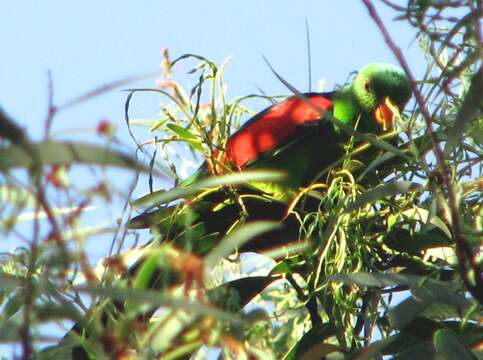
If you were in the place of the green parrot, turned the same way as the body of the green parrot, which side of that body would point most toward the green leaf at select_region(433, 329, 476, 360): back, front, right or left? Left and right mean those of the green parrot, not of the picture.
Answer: right

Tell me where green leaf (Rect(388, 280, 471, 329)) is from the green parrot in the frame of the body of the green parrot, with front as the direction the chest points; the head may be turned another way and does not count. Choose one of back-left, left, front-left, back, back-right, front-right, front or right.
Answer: front

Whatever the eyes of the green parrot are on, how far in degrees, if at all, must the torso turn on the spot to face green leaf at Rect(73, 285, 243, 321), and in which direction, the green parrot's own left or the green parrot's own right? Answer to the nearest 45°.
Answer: approximately 90° to the green parrot's own right

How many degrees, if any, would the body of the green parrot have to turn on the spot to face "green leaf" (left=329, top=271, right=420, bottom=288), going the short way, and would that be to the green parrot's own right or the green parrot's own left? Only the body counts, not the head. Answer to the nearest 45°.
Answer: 0° — it already faces it

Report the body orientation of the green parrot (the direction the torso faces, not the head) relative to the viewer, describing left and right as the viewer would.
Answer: facing to the right of the viewer

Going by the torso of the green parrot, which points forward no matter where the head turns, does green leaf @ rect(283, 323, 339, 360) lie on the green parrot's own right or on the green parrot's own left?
on the green parrot's own right
